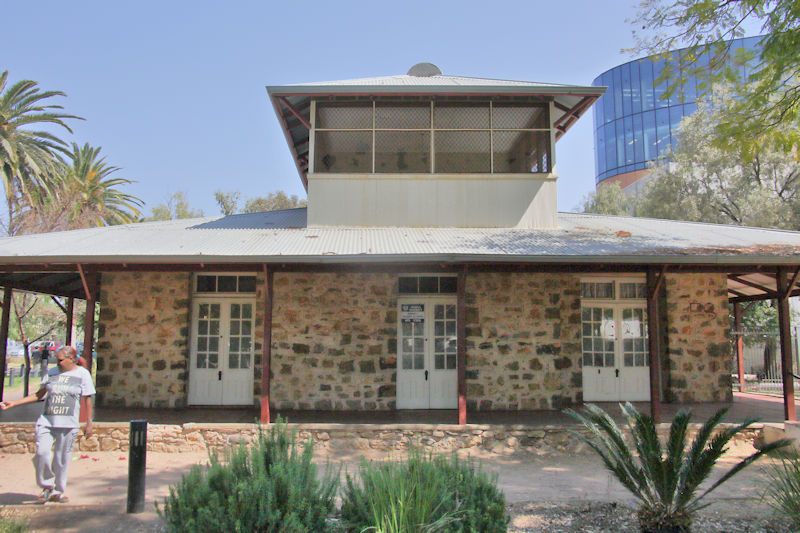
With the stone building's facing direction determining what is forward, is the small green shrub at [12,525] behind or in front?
in front

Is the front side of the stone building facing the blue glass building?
no

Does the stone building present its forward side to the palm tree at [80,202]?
no

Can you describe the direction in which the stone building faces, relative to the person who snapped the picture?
facing the viewer

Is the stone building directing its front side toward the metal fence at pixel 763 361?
no

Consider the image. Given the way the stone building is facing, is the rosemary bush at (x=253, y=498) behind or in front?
in front

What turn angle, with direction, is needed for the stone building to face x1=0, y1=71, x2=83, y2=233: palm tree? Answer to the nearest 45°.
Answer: approximately 135° to its right

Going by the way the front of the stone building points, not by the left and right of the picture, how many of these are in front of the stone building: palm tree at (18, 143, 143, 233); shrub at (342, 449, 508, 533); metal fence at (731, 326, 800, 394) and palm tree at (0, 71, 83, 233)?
1

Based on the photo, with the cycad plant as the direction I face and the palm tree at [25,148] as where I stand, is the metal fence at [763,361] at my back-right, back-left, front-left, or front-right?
front-left

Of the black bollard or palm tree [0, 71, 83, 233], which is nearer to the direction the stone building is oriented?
the black bollard

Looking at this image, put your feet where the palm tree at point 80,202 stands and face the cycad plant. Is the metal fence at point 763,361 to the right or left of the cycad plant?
left

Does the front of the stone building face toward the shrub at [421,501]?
yes

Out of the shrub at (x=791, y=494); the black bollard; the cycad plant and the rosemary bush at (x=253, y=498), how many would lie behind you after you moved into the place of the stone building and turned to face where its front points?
0
